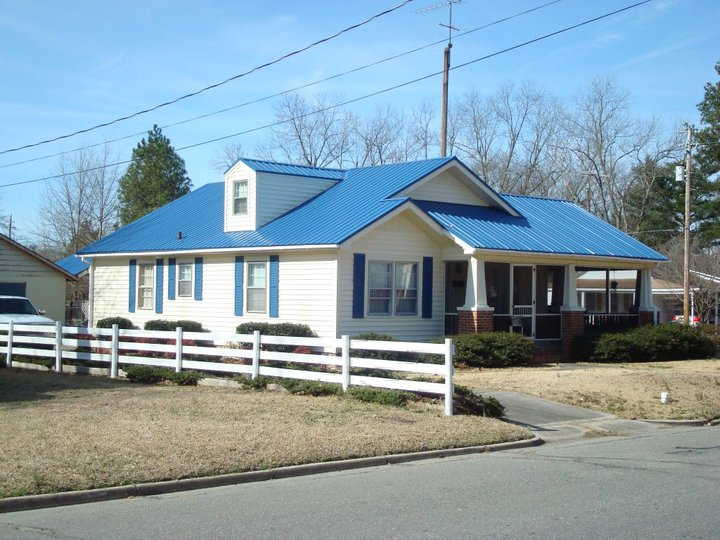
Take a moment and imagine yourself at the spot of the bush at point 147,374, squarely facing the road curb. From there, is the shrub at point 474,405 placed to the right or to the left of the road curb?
left

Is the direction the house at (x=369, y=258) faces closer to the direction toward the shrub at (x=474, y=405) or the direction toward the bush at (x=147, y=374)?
the shrub

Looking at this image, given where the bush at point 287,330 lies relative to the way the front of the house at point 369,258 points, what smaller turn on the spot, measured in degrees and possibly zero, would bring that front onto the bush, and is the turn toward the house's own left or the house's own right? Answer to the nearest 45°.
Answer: approximately 90° to the house's own right

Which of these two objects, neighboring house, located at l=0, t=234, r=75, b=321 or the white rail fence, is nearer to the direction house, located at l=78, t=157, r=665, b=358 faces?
the white rail fence

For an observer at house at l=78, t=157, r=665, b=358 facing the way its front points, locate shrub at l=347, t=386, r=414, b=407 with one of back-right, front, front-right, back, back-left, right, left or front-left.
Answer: front-right

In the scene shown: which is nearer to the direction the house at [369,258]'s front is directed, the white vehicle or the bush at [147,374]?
the bush

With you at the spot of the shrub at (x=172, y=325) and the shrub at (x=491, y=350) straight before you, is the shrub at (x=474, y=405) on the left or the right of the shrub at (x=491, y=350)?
right

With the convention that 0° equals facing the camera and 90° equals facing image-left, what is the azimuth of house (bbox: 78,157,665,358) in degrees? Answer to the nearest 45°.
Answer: approximately 315°

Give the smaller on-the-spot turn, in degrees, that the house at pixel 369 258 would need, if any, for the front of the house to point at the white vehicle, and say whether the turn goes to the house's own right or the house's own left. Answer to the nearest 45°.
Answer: approximately 135° to the house's own right

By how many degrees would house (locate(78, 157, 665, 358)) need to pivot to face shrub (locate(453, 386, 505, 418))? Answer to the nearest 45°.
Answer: approximately 45° to its right
